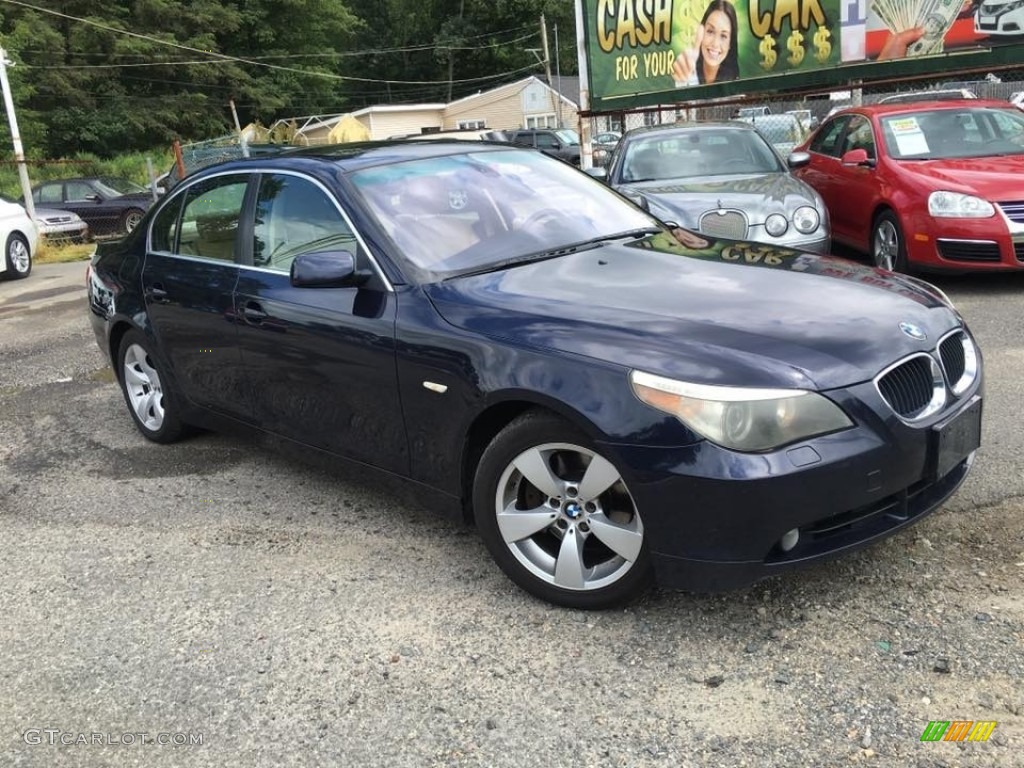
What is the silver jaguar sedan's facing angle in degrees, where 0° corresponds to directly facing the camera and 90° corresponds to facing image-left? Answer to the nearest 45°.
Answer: approximately 0°

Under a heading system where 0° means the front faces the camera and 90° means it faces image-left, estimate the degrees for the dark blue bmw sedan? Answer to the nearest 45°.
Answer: approximately 315°

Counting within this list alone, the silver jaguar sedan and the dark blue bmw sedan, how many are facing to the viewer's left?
0

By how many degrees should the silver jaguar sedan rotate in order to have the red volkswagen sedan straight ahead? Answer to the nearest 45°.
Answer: approximately 90° to its left

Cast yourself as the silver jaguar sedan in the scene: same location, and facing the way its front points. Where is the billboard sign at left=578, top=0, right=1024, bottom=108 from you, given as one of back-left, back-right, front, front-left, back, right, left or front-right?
back

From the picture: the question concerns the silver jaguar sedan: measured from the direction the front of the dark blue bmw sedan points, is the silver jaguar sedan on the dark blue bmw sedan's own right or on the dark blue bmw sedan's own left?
on the dark blue bmw sedan's own left

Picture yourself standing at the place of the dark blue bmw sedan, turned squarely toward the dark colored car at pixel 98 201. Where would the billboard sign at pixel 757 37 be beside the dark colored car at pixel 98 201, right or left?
right

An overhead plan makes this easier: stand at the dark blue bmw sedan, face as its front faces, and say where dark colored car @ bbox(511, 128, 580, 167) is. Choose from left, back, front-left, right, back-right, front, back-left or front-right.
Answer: back-left

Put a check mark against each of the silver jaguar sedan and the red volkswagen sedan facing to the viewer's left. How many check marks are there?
0

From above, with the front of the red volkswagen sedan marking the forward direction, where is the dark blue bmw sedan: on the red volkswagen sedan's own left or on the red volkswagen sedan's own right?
on the red volkswagen sedan's own right

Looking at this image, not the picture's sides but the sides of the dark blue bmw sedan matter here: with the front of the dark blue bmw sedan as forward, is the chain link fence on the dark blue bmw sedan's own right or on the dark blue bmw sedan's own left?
on the dark blue bmw sedan's own left

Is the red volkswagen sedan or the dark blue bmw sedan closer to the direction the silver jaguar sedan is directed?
the dark blue bmw sedan

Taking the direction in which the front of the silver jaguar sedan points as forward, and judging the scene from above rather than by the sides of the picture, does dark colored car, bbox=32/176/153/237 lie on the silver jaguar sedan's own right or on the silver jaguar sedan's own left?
on the silver jaguar sedan's own right

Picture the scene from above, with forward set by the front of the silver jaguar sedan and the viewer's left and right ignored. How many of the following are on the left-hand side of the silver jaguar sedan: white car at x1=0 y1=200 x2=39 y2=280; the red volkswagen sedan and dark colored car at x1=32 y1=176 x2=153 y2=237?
1

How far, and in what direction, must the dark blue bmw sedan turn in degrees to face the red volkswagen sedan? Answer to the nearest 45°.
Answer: approximately 90° to its left
